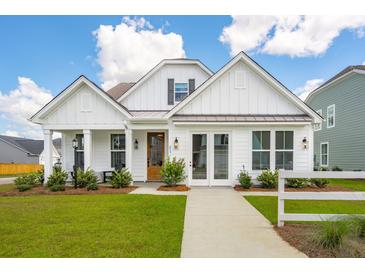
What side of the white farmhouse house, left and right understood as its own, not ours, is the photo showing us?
front

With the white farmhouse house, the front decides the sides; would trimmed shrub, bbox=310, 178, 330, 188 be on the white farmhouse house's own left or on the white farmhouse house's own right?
on the white farmhouse house's own left

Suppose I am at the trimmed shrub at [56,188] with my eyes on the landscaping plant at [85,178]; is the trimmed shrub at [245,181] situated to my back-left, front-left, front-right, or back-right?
front-right

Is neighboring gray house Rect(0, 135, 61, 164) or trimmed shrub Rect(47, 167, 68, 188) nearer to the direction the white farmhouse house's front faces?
the trimmed shrub

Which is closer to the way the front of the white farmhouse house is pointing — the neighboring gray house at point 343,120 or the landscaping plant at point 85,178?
the landscaping plant

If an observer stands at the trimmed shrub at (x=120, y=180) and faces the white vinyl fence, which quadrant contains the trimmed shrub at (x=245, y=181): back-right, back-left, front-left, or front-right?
front-left

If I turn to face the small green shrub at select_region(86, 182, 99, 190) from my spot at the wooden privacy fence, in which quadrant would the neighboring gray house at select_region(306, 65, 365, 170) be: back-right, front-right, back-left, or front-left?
front-left

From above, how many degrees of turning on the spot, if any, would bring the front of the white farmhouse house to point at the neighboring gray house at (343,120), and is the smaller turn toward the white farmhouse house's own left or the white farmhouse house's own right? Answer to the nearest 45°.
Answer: approximately 135° to the white farmhouse house's own left

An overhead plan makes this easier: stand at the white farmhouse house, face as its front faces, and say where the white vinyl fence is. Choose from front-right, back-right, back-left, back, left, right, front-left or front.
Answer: front
